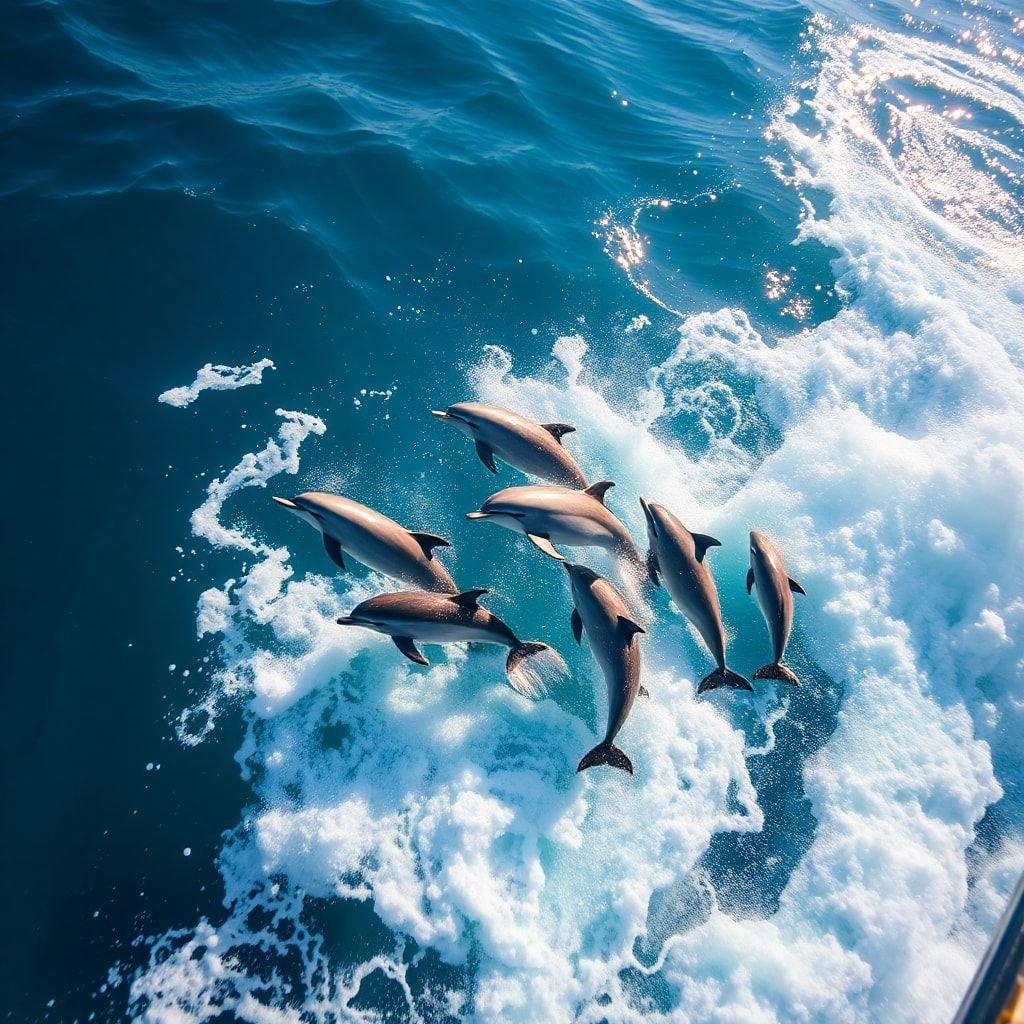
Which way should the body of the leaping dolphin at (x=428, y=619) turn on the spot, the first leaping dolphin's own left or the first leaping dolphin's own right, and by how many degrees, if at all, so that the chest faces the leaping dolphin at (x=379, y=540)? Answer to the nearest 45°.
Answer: approximately 45° to the first leaping dolphin's own right

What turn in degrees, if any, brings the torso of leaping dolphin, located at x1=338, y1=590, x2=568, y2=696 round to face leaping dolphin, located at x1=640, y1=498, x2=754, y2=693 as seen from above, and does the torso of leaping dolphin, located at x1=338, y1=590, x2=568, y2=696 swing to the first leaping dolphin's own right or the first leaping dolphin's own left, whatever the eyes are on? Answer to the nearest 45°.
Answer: approximately 135° to the first leaping dolphin's own right

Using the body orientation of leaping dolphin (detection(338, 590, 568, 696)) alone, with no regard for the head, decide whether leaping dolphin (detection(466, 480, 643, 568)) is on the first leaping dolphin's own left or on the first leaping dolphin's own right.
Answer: on the first leaping dolphin's own right

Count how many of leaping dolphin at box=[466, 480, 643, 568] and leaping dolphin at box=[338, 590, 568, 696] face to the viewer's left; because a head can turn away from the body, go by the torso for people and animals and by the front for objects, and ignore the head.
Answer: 2

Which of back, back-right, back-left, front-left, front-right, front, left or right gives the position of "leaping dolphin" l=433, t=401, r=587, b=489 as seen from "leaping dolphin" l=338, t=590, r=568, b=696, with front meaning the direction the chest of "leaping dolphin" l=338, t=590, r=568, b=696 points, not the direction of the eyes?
right

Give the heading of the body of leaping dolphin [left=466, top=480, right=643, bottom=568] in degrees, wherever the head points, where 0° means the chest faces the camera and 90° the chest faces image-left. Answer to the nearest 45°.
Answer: approximately 90°

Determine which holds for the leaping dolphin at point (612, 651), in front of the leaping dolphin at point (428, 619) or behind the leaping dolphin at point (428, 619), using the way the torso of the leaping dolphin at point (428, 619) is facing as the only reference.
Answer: behind

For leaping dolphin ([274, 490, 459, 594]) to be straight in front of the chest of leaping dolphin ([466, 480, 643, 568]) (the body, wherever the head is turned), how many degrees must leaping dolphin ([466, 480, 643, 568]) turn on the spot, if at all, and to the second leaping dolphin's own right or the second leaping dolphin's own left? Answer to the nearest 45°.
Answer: approximately 45° to the second leaping dolphin's own left

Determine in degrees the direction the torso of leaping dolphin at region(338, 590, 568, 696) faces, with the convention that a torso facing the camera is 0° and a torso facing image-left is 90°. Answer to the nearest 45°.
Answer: approximately 90°
